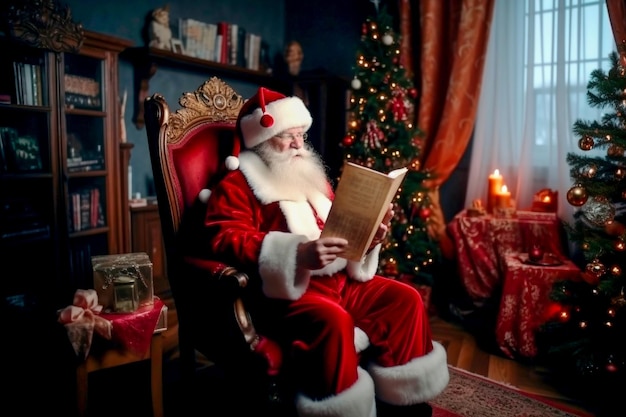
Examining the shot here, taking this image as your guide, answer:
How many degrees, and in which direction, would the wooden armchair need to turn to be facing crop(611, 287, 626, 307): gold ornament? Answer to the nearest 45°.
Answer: approximately 45° to its left

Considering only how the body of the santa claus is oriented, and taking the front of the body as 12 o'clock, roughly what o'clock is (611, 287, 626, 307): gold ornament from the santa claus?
The gold ornament is roughly at 10 o'clock from the santa claus.

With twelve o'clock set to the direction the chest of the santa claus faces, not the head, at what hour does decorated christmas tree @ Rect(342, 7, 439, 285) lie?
The decorated christmas tree is roughly at 8 o'clock from the santa claus.

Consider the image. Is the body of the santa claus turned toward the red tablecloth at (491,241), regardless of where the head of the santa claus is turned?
no

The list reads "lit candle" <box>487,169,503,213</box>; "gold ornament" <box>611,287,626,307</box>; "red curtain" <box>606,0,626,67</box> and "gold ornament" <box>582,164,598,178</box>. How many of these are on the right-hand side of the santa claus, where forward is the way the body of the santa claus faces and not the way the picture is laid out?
0

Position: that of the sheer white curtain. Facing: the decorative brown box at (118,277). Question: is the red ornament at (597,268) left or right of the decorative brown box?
left

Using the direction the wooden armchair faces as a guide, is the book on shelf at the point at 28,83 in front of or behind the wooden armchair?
behind

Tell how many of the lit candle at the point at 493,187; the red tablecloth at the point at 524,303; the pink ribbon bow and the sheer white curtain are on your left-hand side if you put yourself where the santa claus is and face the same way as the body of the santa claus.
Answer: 3

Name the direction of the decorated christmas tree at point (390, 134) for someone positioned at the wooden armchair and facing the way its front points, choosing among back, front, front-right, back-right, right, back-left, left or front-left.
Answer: left

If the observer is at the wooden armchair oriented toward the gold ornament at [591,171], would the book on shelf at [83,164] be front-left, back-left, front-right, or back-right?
back-left

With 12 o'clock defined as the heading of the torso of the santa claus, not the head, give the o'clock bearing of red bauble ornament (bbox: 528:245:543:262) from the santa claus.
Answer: The red bauble ornament is roughly at 9 o'clock from the santa claus.

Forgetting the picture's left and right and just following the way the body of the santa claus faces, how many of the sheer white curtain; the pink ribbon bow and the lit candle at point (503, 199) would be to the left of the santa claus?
2

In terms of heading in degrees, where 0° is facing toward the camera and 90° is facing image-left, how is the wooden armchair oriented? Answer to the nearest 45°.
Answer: approximately 315°

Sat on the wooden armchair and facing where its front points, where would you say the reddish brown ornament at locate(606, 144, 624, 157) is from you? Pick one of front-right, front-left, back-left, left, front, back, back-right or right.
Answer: front-left

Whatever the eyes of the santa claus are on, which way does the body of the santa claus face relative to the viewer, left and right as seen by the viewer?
facing the viewer and to the right of the viewer

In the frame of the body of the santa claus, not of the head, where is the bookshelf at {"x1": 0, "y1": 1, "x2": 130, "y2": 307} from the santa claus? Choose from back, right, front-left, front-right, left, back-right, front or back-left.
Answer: back

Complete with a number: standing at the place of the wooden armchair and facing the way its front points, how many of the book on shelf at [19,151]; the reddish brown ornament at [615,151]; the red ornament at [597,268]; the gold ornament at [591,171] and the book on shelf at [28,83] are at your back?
2

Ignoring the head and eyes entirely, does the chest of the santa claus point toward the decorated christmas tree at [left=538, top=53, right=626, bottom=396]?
no

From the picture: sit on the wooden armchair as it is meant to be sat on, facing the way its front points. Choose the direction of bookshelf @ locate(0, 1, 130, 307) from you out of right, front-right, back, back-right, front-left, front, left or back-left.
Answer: back

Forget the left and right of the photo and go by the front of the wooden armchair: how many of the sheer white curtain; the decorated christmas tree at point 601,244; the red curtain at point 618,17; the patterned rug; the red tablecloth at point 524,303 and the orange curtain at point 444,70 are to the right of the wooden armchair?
0

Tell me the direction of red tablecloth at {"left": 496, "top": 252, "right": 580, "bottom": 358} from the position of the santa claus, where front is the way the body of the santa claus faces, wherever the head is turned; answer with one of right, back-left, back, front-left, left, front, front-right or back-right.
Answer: left

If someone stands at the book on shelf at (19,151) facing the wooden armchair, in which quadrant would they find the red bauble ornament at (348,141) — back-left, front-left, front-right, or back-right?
front-left
